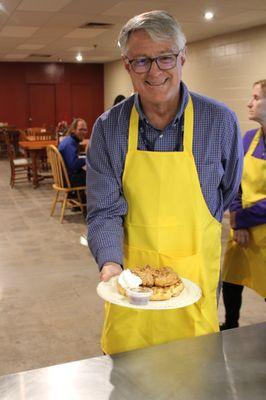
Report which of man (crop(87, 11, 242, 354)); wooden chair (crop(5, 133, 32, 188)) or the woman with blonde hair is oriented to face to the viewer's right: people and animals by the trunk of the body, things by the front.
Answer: the wooden chair

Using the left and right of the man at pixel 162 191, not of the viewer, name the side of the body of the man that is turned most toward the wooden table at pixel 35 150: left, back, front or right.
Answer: back

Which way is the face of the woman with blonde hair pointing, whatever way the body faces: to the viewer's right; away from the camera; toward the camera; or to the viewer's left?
to the viewer's left

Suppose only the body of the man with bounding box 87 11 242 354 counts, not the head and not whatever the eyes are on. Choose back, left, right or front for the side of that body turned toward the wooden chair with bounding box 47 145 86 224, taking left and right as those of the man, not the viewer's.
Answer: back

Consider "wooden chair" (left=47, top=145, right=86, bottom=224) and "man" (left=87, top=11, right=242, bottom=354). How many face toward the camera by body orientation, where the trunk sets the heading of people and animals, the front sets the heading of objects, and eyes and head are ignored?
1

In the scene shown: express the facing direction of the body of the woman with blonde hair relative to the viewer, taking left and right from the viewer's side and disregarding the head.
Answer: facing the viewer and to the left of the viewer

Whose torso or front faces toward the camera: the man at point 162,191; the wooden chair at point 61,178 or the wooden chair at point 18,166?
the man

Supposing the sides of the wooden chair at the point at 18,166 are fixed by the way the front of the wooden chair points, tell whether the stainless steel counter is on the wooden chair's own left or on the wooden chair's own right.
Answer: on the wooden chair's own right

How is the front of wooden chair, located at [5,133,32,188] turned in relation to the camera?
facing to the right of the viewer

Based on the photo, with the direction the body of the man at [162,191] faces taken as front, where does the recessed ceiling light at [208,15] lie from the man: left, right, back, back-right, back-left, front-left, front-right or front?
back

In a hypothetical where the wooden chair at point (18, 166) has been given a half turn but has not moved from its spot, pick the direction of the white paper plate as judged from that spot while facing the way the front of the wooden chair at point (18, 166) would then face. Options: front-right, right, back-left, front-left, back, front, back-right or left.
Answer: left

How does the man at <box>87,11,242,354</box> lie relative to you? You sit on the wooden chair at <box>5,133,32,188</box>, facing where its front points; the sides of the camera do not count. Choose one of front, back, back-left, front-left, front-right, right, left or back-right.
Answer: right
